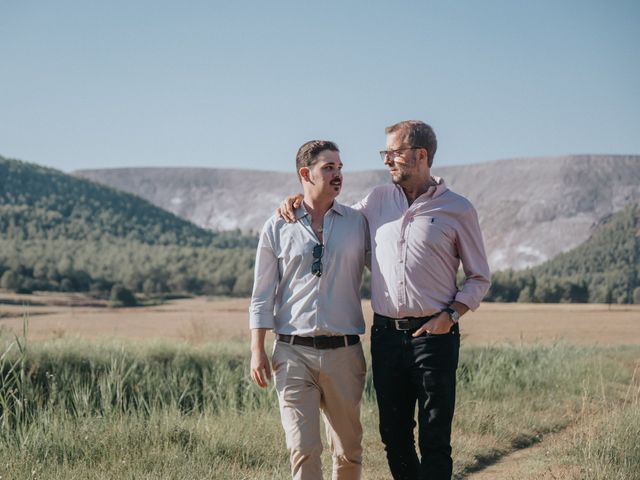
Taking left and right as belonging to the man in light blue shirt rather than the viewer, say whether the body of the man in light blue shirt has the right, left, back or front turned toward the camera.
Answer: front
